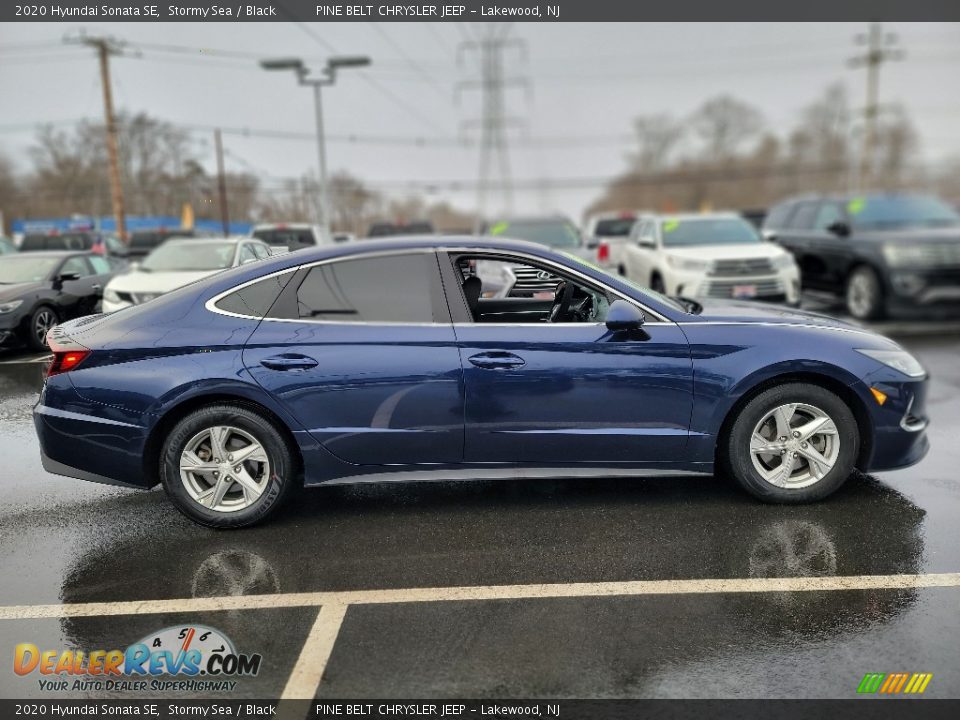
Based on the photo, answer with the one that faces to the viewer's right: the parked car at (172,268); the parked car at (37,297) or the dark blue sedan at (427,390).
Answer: the dark blue sedan

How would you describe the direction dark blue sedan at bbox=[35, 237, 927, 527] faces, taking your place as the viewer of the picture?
facing to the right of the viewer

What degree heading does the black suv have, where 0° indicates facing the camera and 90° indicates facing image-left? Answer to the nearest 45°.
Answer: approximately 315°

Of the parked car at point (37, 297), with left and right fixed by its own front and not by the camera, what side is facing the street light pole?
back

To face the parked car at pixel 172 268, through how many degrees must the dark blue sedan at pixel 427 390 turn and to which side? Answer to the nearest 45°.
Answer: approximately 135° to its left

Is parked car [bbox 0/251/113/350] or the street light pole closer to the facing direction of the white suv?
the parked car

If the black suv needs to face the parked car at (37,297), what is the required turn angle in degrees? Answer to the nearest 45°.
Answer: approximately 90° to its right

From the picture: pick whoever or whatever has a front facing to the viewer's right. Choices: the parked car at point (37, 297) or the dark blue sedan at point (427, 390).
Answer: the dark blue sedan

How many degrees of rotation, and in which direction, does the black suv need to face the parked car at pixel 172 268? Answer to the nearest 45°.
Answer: approximately 90° to its right

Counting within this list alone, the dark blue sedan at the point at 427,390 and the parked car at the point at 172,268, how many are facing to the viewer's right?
1
